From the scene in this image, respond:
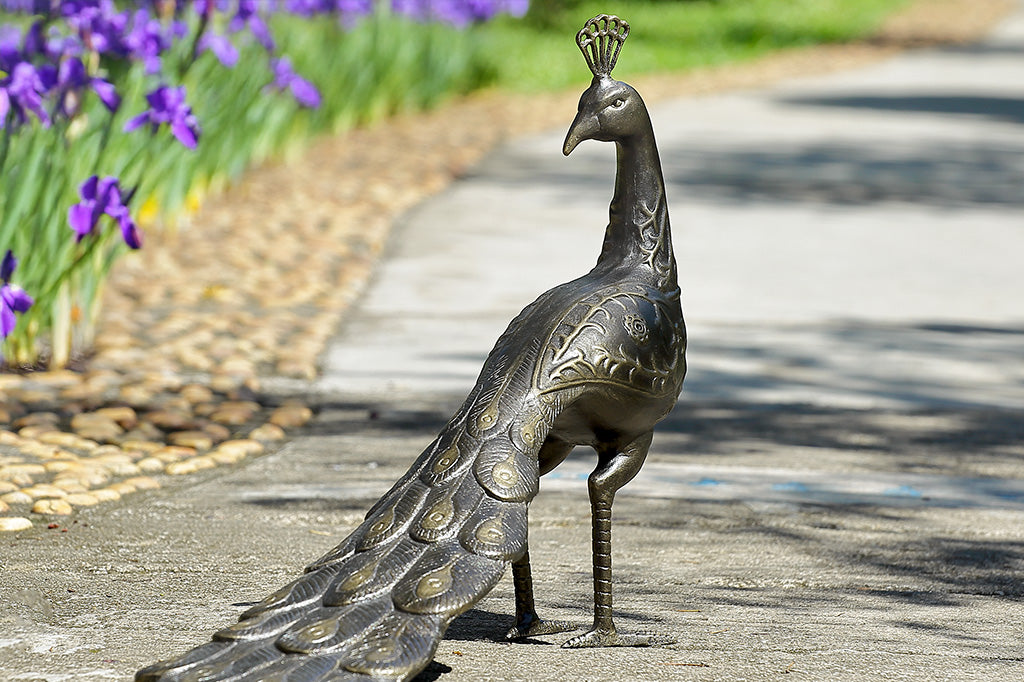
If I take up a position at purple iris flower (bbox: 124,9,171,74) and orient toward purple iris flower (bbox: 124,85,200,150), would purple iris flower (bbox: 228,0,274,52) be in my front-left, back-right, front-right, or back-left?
back-left

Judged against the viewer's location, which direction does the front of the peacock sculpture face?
facing away from the viewer and to the right of the viewer

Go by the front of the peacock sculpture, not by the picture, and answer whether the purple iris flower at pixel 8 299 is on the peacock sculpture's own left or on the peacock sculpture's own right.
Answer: on the peacock sculpture's own left

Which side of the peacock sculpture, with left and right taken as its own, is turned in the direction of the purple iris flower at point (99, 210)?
left

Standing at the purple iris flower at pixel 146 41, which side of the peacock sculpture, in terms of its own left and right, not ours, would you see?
left

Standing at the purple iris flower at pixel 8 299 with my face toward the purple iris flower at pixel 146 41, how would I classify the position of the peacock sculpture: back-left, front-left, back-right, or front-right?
back-right

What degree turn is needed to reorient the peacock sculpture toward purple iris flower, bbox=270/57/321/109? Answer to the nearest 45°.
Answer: approximately 45° to its left

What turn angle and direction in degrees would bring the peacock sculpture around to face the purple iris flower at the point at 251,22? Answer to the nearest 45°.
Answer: approximately 45° to its left

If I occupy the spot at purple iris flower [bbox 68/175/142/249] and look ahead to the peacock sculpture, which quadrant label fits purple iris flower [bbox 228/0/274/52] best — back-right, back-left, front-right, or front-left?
back-left
